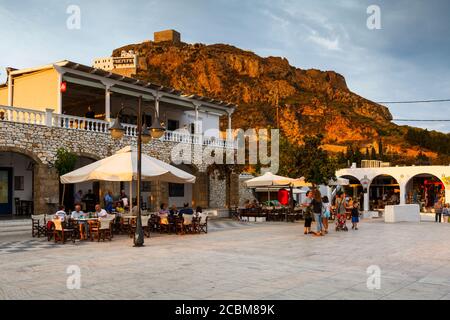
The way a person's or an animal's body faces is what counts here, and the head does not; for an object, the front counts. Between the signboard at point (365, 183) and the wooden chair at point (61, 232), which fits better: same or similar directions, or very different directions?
very different directions

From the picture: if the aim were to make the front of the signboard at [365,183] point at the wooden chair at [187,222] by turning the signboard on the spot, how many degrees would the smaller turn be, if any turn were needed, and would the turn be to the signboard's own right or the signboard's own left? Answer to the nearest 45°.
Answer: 0° — it already faces it

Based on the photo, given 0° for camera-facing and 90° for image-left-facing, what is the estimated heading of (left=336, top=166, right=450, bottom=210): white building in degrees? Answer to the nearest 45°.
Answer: approximately 45°

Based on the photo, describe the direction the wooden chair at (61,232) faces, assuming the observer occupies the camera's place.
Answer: facing away from the viewer and to the right of the viewer

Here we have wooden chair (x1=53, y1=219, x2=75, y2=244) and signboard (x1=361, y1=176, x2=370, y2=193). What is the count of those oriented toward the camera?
1
